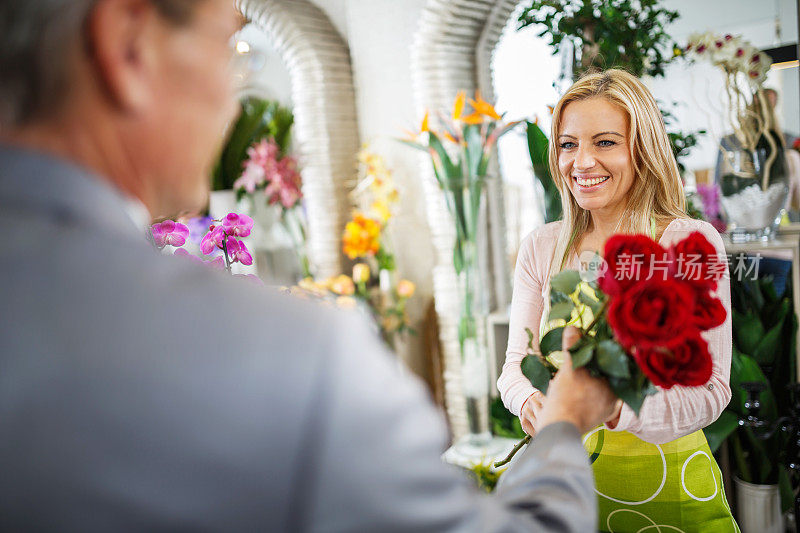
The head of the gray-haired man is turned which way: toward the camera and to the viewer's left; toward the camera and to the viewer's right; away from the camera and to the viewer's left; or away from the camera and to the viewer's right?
away from the camera and to the viewer's right

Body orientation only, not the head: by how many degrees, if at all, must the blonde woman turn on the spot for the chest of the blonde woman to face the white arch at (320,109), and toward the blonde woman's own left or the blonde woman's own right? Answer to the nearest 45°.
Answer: approximately 90° to the blonde woman's own right

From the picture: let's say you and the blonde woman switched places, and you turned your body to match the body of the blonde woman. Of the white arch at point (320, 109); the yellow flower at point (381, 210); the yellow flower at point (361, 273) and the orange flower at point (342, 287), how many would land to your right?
4

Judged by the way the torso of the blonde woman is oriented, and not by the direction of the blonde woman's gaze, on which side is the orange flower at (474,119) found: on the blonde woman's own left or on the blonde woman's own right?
on the blonde woman's own right

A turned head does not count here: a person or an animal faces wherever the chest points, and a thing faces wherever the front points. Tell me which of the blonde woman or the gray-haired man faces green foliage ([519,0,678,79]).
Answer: the gray-haired man

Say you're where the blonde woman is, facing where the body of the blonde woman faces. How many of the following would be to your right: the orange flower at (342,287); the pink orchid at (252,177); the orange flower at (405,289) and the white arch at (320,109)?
4

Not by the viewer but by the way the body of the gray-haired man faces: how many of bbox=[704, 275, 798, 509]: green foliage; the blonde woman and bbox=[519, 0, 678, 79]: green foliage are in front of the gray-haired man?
3

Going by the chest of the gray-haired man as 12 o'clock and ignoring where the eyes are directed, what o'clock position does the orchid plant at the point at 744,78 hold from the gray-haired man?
The orchid plant is roughly at 12 o'clock from the gray-haired man.

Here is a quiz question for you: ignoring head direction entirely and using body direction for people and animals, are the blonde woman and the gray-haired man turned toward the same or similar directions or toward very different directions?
very different directions

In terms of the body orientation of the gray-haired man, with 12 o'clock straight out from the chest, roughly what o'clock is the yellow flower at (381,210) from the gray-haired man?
The yellow flower is roughly at 11 o'clock from the gray-haired man.

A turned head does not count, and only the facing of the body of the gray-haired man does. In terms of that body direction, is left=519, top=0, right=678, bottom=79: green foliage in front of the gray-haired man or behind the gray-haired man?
in front

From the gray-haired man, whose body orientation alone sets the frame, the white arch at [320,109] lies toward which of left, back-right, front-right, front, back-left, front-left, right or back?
front-left

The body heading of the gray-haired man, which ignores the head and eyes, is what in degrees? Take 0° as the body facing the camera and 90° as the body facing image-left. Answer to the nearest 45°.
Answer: approximately 225°

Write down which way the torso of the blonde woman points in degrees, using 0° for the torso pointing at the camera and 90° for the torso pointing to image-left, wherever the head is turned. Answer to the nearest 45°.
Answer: approximately 45°

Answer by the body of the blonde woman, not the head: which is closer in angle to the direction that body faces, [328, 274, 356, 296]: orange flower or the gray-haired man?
the gray-haired man

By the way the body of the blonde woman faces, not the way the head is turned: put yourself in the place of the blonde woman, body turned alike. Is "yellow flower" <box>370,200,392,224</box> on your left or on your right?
on your right

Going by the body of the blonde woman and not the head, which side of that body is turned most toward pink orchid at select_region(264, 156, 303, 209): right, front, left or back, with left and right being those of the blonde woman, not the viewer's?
right

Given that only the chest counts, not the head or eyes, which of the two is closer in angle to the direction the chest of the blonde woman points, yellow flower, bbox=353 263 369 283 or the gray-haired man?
the gray-haired man

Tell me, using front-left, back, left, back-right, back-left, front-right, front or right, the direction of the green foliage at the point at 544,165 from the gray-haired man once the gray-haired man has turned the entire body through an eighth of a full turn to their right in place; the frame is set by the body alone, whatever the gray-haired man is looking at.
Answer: front-left

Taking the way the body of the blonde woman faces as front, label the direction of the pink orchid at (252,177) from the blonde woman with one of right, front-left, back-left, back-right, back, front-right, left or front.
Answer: right
